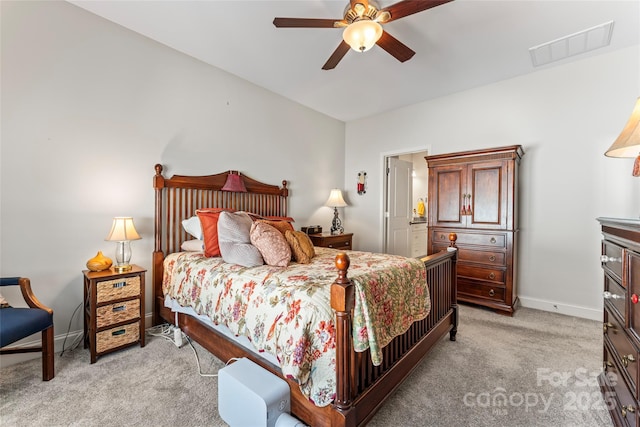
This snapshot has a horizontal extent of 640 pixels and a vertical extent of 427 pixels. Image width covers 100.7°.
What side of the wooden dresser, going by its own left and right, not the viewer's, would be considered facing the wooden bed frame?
front

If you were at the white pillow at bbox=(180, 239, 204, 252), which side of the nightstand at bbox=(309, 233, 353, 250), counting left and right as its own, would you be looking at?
right

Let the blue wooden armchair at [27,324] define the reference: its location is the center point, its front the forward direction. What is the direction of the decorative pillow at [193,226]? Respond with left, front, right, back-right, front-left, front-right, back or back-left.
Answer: front-left

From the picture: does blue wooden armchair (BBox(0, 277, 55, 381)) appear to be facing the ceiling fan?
yes

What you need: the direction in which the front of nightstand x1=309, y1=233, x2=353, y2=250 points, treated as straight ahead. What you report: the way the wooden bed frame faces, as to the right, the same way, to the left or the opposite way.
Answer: the same way

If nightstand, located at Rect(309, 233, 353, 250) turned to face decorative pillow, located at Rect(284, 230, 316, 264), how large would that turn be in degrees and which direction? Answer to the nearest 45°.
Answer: approximately 45° to its right

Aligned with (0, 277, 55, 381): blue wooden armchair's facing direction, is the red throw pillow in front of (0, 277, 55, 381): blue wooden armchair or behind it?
in front

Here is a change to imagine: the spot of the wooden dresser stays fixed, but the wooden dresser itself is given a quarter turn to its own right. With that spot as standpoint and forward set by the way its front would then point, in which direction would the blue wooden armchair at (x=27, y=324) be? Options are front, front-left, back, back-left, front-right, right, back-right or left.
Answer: back-left

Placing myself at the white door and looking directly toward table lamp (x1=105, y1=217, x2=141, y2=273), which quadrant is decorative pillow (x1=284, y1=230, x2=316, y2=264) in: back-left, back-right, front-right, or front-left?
front-left

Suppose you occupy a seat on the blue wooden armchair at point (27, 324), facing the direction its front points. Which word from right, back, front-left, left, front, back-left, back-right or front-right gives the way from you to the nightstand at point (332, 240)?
front-left

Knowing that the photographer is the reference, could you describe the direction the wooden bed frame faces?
facing the viewer and to the right of the viewer

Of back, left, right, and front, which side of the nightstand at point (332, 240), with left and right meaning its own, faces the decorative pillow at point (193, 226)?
right

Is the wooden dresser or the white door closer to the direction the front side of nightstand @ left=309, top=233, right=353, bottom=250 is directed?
the wooden dresser

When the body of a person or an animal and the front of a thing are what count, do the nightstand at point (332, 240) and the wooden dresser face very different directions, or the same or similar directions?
very different directions

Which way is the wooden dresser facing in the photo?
to the viewer's left

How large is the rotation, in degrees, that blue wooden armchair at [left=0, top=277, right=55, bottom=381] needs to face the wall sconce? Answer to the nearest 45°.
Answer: approximately 45° to its left

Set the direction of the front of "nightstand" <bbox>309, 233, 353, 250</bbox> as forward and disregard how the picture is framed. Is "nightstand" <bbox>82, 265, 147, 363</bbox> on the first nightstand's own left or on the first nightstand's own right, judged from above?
on the first nightstand's own right

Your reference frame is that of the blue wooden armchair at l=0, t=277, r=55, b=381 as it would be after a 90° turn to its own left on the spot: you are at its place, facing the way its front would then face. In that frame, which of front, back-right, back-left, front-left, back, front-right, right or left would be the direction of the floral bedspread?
right

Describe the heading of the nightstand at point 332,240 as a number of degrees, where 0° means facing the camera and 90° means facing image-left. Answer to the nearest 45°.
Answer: approximately 315°

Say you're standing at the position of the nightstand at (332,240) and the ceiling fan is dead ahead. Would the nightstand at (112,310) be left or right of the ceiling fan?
right
